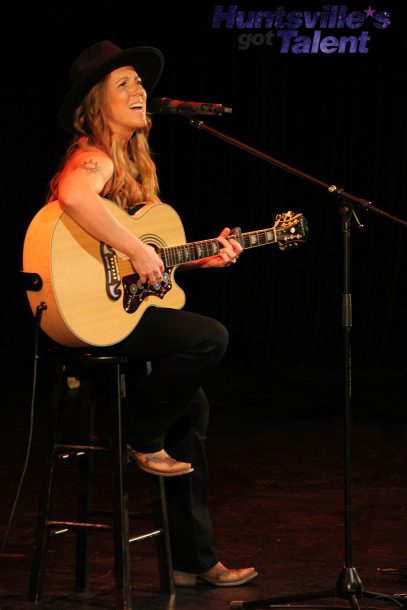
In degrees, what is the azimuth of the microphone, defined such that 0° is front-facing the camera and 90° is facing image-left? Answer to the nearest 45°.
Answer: approximately 90°
